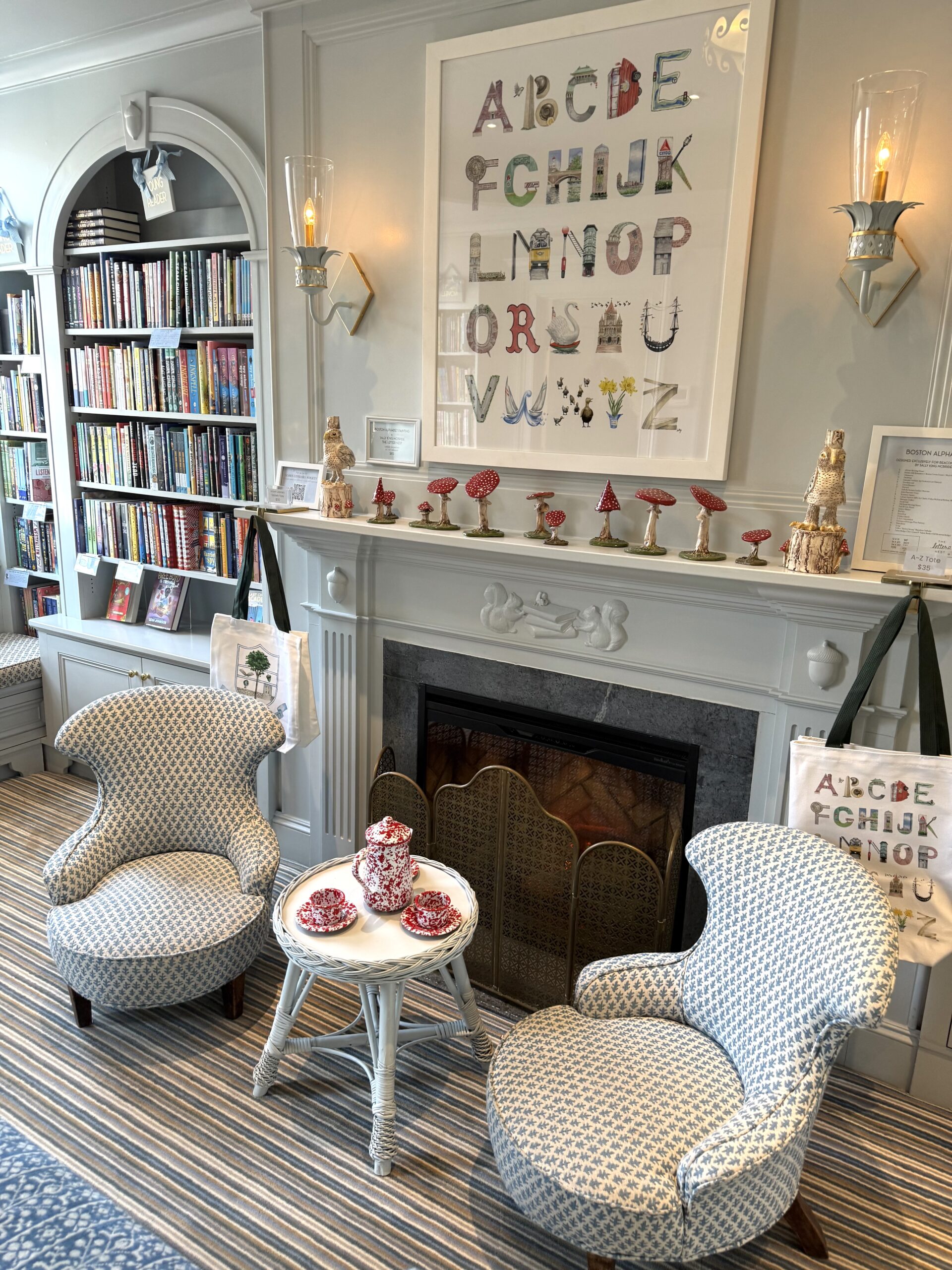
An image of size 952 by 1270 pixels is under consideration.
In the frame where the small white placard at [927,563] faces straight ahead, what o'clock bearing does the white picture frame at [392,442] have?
The white picture frame is roughly at 3 o'clock from the small white placard.

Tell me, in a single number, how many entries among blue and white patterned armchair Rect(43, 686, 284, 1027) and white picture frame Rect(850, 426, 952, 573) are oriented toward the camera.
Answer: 2

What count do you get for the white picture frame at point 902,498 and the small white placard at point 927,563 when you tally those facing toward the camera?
2

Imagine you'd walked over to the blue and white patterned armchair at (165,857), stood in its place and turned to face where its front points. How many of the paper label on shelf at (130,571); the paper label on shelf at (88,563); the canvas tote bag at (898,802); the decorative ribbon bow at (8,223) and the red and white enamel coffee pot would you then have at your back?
3

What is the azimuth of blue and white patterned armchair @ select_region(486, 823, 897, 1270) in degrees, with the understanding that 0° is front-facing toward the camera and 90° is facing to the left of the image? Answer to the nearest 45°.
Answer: approximately 45°
